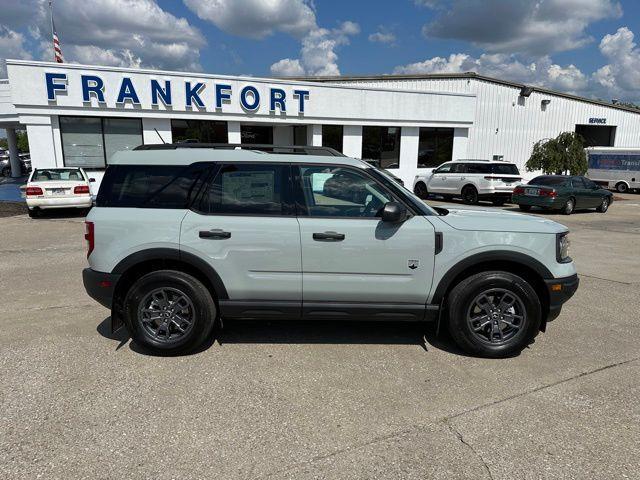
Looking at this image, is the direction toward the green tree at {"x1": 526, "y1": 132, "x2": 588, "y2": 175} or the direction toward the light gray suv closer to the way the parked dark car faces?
the green tree

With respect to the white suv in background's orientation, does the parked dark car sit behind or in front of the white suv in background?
behind

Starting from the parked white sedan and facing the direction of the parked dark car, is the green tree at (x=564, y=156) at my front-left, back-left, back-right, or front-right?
front-left

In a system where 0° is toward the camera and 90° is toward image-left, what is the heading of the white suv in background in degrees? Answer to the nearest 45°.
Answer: approximately 135°

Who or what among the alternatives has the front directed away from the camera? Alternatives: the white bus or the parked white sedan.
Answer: the parked white sedan

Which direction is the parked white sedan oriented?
away from the camera

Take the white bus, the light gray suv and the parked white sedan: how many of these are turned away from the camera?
1

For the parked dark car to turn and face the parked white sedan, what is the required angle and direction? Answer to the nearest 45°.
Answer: approximately 180°

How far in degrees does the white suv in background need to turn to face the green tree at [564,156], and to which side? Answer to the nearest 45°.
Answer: approximately 90° to its right

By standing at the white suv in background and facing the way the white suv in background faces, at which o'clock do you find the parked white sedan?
The parked white sedan is roughly at 9 o'clock from the white suv in background.

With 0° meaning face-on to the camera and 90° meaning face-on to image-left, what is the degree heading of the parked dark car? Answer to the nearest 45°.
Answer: approximately 225°

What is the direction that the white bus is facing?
to the viewer's right
